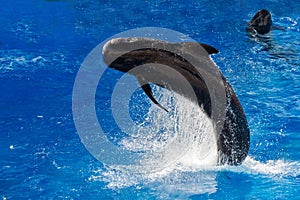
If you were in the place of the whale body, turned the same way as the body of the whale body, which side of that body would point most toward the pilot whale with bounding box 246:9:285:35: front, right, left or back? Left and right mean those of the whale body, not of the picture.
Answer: right

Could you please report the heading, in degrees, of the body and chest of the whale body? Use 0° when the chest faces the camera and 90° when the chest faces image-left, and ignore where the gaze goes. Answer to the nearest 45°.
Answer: approximately 90°
